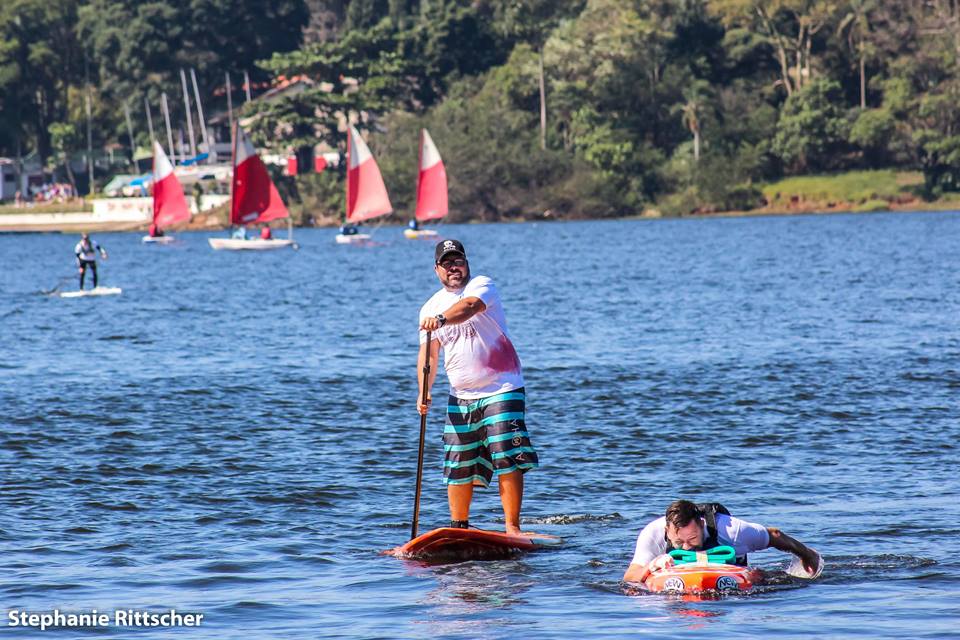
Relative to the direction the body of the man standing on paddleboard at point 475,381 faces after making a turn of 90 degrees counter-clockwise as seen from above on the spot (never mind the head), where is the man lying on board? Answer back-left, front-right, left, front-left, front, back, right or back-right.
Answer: front

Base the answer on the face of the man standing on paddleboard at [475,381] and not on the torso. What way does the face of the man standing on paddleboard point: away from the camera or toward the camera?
toward the camera

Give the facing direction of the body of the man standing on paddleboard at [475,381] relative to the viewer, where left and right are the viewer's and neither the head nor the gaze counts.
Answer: facing the viewer and to the left of the viewer
